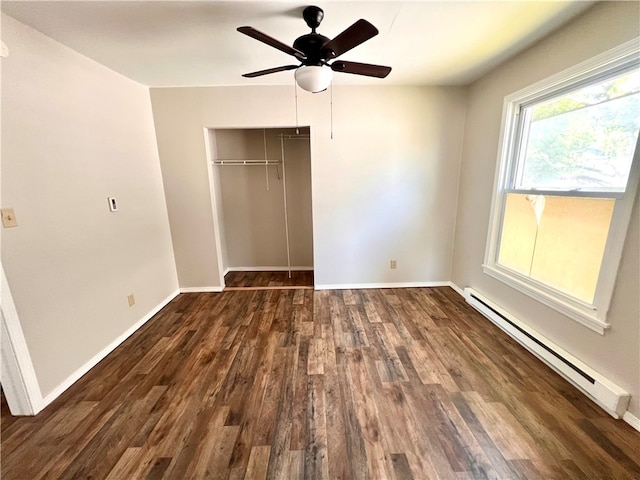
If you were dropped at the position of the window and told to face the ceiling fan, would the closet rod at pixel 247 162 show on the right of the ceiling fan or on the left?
right

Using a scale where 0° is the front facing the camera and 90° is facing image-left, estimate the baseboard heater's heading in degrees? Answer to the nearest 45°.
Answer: approximately 45°

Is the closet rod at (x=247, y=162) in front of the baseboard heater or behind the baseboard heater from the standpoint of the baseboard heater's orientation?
in front
